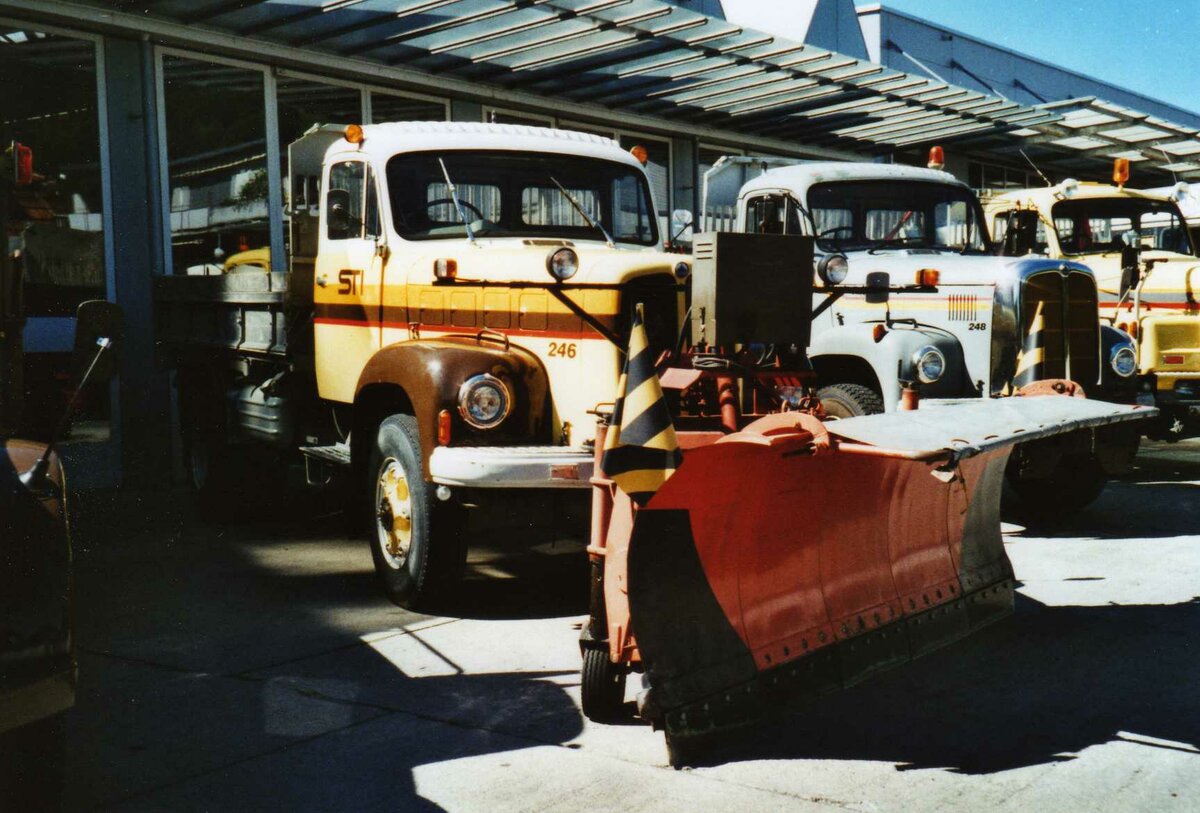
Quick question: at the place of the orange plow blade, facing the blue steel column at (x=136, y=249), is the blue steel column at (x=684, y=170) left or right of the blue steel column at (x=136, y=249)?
right

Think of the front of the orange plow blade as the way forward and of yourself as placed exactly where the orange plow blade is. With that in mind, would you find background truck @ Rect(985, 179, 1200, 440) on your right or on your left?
on your left

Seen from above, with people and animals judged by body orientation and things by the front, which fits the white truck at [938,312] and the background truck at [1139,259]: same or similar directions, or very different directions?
same or similar directions

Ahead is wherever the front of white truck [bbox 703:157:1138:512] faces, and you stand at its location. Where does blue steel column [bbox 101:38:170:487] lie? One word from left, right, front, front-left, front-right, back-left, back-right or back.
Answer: back-right

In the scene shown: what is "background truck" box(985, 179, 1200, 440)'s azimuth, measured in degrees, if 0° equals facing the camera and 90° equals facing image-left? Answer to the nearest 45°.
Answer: approximately 315°

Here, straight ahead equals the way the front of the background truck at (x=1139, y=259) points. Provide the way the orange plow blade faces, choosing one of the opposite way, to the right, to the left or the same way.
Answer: the same way

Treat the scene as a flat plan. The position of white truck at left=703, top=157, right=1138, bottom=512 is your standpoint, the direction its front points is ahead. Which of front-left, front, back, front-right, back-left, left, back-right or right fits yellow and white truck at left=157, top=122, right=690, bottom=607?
right

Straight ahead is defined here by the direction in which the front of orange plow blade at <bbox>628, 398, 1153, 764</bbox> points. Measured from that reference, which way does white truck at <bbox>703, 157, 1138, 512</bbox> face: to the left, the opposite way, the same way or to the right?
the same way

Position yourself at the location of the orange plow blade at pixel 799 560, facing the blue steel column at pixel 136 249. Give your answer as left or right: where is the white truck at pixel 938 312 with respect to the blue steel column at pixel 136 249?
right

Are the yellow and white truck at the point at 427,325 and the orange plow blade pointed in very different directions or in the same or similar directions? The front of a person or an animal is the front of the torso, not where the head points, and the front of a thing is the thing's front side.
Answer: same or similar directions

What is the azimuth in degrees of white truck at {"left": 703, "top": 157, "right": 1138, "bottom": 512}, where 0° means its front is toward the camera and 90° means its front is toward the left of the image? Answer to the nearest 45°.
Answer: approximately 315°

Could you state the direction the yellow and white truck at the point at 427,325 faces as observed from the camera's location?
facing the viewer and to the right of the viewer

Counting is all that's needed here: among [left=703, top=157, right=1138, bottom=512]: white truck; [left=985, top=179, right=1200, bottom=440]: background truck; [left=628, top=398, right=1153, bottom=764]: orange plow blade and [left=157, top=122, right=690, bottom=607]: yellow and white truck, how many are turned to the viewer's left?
0

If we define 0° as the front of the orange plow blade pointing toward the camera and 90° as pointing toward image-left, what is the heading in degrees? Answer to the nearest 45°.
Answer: approximately 315°

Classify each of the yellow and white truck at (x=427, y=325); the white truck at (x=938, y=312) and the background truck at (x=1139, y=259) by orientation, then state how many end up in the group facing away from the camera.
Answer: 0
